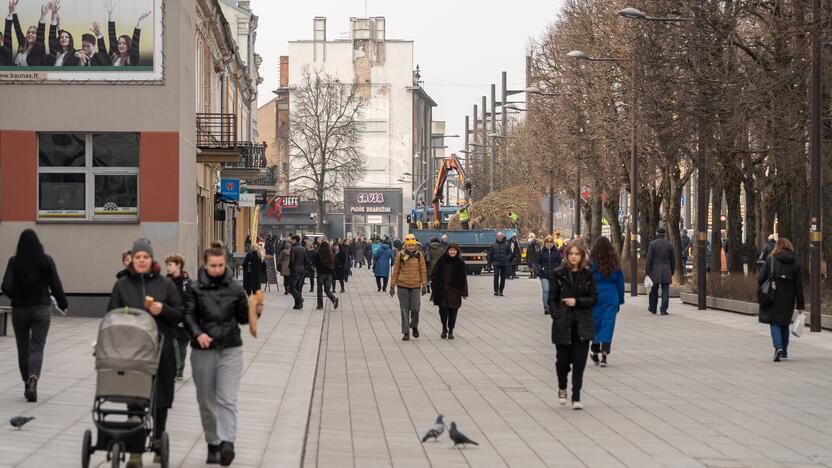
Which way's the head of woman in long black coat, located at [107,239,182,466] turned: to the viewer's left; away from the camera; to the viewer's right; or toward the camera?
toward the camera

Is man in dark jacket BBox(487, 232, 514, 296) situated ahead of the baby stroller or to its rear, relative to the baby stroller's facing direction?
to the rear

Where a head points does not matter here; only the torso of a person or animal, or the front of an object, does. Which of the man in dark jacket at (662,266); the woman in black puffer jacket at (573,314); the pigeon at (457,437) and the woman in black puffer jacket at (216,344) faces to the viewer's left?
the pigeon

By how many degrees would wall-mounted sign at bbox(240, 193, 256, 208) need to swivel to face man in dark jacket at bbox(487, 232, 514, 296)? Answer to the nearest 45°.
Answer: approximately 45° to its left

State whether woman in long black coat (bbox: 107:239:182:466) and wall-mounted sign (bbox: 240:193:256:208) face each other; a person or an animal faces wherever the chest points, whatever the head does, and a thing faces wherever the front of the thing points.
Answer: no

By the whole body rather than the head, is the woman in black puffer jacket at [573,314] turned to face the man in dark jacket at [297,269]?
no

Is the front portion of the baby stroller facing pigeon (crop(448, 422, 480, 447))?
no

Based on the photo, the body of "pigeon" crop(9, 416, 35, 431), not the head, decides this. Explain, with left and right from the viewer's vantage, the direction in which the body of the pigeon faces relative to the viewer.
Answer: facing to the left of the viewer

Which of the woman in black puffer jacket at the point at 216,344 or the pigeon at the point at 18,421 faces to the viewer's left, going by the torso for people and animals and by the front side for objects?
the pigeon

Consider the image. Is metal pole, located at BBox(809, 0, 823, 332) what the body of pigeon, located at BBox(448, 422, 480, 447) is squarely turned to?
no

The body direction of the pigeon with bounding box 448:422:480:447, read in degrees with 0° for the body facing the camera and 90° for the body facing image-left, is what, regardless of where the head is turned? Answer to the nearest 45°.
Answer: approximately 90°

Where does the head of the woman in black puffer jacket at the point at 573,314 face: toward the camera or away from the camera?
toward the camera

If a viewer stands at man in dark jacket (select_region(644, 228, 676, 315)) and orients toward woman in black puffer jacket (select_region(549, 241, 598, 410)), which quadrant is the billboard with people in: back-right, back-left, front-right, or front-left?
front-right

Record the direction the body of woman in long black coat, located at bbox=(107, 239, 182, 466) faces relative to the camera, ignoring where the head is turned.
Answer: toward the camera

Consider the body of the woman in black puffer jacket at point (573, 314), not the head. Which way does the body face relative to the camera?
toward the camera
